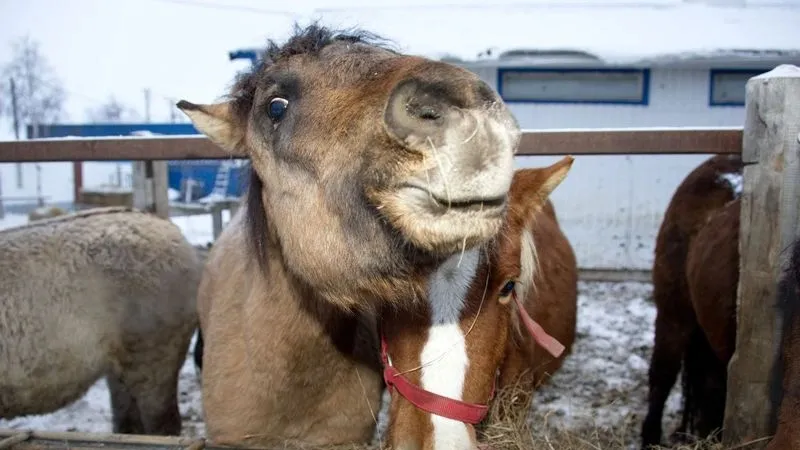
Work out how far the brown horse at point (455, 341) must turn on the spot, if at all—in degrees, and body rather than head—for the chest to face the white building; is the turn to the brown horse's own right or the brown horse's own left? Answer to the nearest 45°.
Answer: approximately 135° to the brown horse's own right

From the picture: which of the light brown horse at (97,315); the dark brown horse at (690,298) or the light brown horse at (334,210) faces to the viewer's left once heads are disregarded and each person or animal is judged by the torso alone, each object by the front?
the light brown horse at (97,315)

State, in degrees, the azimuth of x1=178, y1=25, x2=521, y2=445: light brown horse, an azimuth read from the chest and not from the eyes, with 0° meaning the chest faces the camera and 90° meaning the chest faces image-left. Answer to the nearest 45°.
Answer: approximately 315°

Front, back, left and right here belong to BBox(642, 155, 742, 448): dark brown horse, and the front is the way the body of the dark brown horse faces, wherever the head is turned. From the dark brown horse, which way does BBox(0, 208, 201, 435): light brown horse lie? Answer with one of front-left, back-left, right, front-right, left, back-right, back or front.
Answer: back

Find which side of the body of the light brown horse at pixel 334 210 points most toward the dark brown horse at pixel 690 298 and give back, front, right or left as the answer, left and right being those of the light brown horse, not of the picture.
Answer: left

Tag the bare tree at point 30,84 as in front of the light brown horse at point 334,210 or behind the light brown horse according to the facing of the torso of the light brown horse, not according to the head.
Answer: behind

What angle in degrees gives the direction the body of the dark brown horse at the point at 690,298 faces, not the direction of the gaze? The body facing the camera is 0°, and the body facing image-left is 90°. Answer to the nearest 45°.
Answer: approximately 225°
